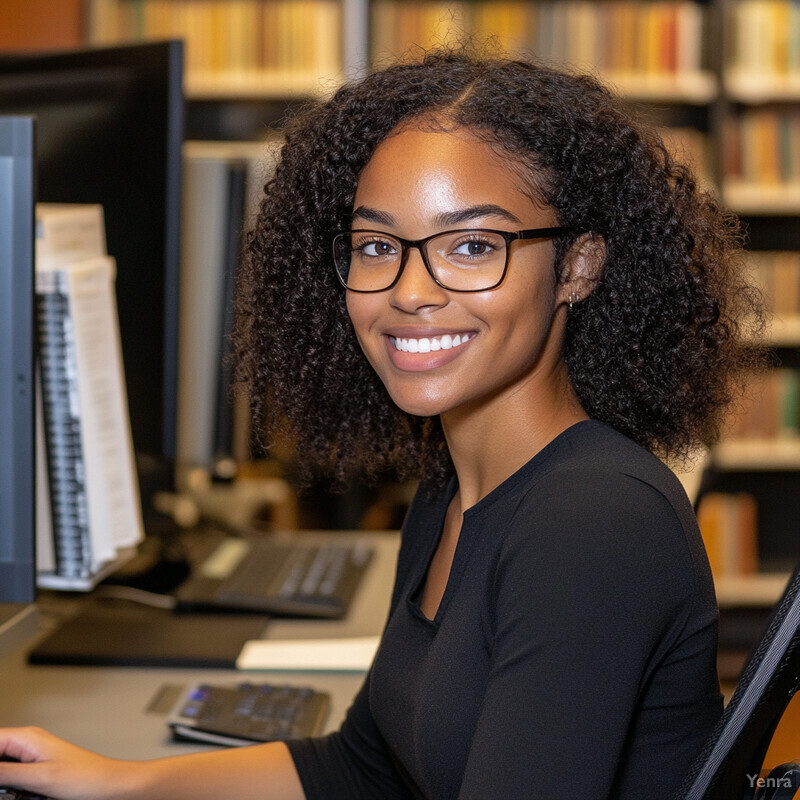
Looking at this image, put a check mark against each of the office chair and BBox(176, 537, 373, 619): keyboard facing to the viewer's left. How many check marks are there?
1

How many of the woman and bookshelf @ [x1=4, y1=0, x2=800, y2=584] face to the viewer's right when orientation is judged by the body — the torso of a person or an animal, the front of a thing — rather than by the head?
0

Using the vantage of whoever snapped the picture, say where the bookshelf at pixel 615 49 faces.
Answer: facing the viewer

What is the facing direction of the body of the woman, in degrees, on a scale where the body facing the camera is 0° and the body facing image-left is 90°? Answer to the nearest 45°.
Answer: approximately 45°

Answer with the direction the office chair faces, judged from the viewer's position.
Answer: facing to the left of the viewer

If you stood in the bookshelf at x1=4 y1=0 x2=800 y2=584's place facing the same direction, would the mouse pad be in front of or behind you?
in front
